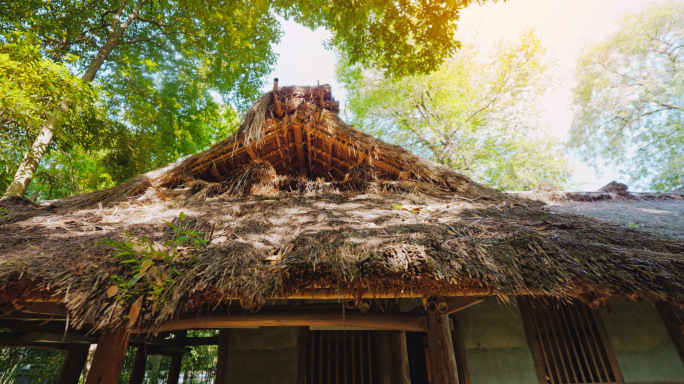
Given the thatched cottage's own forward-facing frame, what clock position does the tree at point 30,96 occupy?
The tree is roughly at 3 o'clock from the thatched cottage.

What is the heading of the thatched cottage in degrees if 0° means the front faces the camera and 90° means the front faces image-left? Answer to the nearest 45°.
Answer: approximately 0°
